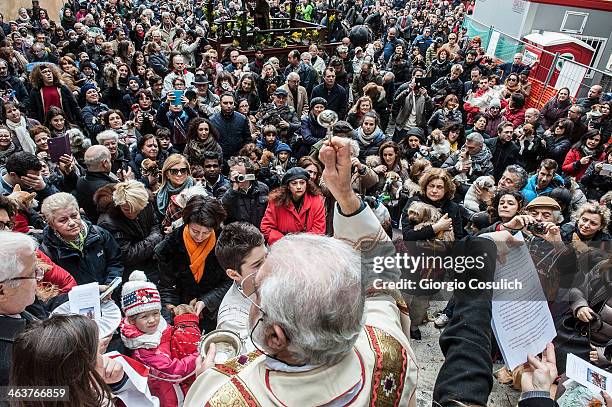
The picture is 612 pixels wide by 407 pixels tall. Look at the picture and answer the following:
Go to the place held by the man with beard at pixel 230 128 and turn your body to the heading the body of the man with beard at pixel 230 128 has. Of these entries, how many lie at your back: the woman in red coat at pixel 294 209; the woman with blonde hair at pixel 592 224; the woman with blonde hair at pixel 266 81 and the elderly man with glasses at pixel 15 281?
1

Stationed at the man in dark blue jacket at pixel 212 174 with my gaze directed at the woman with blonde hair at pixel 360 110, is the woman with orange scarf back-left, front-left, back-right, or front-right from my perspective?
back-right

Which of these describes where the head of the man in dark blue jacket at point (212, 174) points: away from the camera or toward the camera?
toward the camera

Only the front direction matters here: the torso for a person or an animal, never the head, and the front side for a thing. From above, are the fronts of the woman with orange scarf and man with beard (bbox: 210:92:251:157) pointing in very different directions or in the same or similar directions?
same or similar directions

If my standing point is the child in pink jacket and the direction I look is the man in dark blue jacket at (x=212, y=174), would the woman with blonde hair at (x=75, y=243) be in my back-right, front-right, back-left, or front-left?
front-left

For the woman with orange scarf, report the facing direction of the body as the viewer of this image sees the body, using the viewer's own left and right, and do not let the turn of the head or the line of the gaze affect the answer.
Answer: facing the viewer

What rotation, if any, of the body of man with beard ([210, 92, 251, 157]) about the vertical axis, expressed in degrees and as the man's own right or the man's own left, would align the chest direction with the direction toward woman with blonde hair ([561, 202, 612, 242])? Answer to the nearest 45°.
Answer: approximately 45° to the man's own left

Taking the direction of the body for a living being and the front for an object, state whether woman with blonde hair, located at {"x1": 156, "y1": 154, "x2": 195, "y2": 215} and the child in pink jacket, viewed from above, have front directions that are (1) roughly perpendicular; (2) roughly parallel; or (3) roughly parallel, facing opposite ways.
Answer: roughly parallel

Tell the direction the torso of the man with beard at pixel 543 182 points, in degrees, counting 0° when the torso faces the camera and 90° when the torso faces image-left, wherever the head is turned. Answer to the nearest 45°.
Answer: approximately 45°

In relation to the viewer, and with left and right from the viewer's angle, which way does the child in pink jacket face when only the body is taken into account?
facing the viewer and to the right of the viewer

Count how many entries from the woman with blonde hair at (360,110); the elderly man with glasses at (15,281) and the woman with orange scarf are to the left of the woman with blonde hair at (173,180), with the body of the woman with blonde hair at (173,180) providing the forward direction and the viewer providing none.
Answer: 1

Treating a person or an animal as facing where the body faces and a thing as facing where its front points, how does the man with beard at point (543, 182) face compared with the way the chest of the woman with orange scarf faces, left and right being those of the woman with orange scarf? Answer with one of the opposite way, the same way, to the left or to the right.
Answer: the same way

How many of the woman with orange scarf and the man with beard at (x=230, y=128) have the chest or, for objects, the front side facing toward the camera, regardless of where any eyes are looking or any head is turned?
2

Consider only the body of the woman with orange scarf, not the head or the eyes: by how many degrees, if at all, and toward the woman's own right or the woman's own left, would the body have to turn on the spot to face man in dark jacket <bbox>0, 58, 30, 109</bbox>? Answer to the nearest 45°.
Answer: approximately 135° to the woman's own right

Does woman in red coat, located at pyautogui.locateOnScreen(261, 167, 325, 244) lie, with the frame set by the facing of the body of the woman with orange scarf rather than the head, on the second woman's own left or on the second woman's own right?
on the second woman's own left

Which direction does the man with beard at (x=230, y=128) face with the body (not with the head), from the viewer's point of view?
toward the camera
